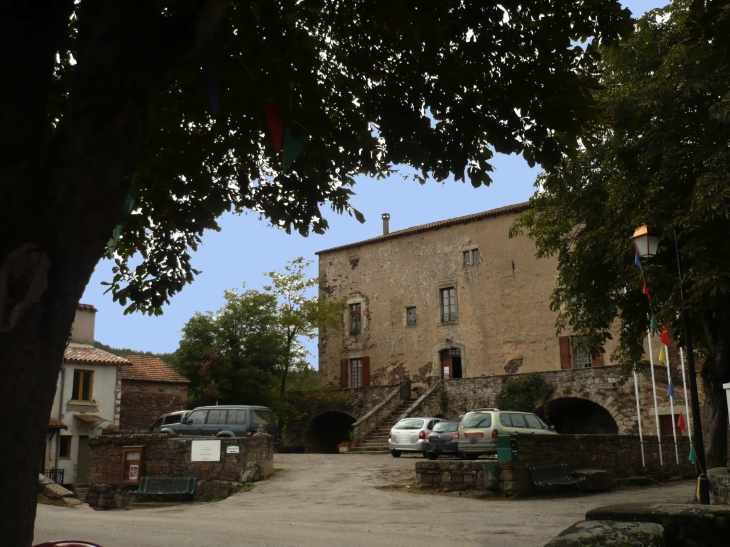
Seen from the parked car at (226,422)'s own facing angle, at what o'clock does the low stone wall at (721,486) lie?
The low stone wall is roughly at 7 o'clock from the parked car.

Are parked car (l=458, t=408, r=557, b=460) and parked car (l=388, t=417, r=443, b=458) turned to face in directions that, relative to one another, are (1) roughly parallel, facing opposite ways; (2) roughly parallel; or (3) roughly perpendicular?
roughly parallel

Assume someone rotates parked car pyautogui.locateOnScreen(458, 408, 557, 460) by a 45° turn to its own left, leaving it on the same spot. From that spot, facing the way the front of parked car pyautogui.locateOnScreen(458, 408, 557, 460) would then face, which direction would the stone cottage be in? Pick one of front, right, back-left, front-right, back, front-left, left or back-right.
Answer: front-left

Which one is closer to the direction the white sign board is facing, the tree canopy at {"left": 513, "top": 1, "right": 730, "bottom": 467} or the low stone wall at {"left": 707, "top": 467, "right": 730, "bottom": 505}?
the low stone wall

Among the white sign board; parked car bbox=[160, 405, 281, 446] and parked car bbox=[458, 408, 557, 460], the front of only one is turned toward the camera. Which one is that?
the white sign board

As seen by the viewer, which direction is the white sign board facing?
toward the camera

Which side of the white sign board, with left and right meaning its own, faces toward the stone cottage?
back

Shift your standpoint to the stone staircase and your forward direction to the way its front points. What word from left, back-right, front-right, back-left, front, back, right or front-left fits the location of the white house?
front-right

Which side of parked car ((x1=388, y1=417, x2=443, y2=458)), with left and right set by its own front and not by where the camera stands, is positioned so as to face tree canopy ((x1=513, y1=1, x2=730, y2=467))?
right

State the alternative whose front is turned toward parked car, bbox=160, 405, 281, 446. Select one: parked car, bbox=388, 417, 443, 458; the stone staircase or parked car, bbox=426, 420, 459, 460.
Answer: the stone staircase

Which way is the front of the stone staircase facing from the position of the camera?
facing the viewer and to the left of the viewer
